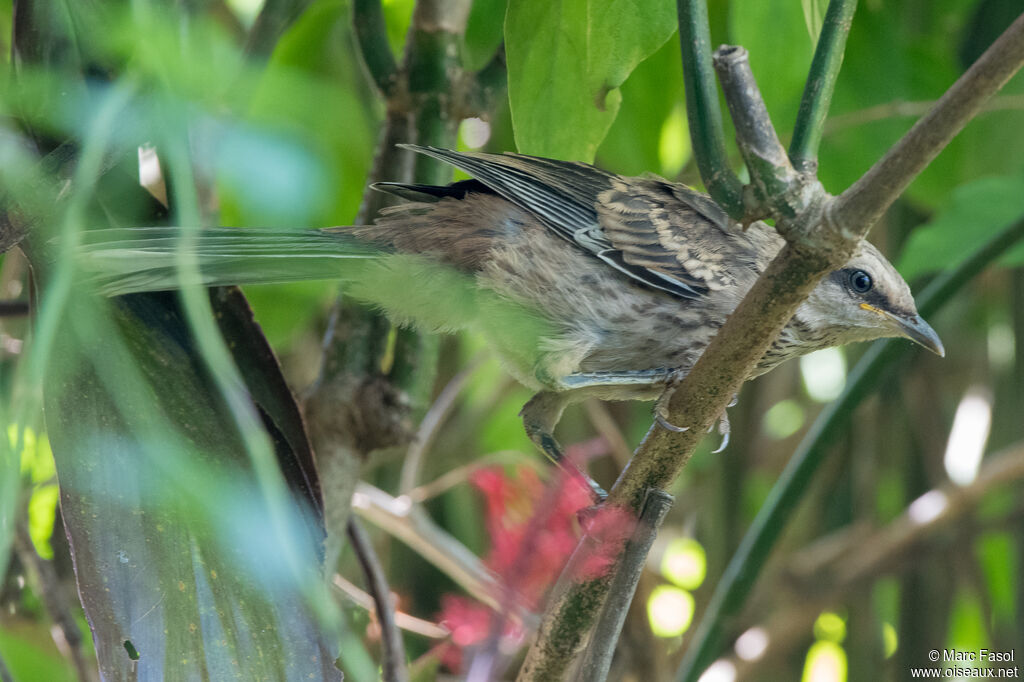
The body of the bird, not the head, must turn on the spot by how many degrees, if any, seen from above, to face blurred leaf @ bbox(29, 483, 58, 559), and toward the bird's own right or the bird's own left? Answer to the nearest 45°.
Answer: approximately 180°

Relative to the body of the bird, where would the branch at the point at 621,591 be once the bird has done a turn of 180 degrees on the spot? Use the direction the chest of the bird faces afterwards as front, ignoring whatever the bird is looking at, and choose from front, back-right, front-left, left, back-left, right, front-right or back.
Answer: left

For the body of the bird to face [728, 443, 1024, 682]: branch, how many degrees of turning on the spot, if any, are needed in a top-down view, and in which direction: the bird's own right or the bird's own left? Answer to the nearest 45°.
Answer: approximately 45° to the bird's own left

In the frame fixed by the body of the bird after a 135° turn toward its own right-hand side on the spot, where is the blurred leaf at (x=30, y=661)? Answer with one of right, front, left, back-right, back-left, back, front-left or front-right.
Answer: front

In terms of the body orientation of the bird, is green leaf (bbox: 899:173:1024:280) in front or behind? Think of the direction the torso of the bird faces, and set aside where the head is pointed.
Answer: in front

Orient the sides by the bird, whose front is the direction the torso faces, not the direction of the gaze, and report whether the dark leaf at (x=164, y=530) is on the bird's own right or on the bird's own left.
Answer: on the bird's own right

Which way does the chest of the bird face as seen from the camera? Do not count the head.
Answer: to the viewer's right
